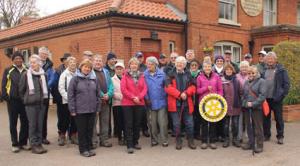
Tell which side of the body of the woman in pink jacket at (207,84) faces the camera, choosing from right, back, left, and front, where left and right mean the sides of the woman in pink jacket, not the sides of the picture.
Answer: front

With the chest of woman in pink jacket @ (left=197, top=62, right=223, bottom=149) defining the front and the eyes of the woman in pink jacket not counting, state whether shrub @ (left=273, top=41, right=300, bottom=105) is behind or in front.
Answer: behind

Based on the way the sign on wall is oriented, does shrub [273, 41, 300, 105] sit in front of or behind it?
in front

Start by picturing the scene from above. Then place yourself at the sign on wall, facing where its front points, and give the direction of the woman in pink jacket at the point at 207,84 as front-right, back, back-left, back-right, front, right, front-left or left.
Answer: front

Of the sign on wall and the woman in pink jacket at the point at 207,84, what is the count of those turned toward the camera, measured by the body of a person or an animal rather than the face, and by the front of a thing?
2

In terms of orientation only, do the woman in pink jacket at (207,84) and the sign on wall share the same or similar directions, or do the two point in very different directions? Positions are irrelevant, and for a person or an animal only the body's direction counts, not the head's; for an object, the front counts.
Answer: same or similar directions

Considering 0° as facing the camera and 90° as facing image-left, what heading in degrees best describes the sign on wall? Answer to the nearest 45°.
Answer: approximately 0°

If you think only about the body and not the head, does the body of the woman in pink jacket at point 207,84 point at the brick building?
no

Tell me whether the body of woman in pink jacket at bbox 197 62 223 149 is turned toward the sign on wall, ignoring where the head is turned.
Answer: no
